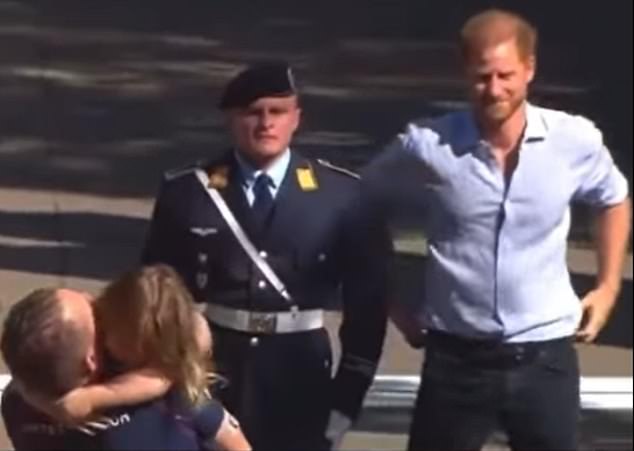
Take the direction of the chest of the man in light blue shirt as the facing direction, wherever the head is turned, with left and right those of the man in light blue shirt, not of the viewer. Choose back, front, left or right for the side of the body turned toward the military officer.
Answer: right

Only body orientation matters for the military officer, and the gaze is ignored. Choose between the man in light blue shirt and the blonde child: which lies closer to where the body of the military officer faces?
the blonde child

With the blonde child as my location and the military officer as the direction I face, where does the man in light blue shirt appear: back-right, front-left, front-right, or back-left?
front-right

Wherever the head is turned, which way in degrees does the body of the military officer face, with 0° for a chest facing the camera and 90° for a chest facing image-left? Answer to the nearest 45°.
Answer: approximately 0°

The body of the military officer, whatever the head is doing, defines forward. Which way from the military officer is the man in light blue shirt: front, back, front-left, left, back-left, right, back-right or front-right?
left

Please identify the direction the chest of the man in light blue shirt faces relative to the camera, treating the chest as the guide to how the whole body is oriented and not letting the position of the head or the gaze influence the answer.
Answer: toward the camera

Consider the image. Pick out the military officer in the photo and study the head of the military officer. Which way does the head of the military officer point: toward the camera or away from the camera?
toward the camera

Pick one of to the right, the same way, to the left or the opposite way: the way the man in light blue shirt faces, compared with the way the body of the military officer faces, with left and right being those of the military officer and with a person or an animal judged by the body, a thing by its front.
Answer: the same way

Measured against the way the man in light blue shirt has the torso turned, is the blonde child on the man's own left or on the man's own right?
on the man's own right

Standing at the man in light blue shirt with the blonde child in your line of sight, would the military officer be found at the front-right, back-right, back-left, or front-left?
front-right

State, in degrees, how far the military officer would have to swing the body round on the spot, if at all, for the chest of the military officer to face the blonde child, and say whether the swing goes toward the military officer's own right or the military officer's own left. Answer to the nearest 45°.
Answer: approximately 45° to the military officer's own right

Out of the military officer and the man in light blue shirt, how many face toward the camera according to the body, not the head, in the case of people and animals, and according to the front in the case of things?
2
